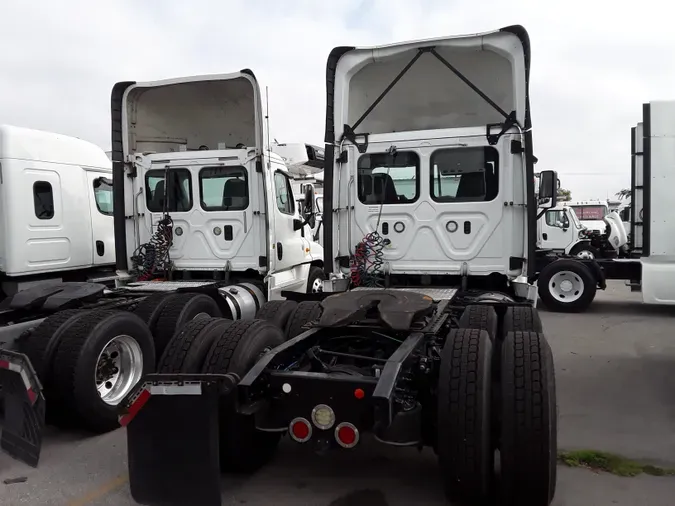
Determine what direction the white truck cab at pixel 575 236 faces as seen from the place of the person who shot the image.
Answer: facing to the right of the viewer

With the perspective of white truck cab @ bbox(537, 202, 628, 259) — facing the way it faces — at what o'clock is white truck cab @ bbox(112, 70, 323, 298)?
white truck cab @ bbox(112, 70, 323, 298) is roughly at 4 o'clock from white truck cab @ bbox(537, 202, 628, 259).

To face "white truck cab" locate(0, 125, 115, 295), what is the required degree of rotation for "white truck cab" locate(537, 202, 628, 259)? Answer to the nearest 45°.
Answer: approximately 135° to its right

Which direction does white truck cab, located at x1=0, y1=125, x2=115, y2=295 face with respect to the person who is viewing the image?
facing away from the viewer and to the right of the viewer

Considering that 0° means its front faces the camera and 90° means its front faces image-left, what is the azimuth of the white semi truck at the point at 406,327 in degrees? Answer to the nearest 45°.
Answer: approximately 180°

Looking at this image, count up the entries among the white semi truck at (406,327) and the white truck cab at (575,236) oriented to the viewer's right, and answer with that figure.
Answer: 1

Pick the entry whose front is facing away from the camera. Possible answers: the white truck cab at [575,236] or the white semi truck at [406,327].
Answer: the white semi truck

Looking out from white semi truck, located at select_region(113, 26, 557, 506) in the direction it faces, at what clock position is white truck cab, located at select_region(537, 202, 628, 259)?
The white truck cab is roughly at 1 o'clock from the white semi truck.

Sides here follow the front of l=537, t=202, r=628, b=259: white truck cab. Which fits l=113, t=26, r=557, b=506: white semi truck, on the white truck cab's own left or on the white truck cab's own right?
on the white truck cab's own right

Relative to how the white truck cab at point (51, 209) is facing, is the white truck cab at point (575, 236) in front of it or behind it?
in front
